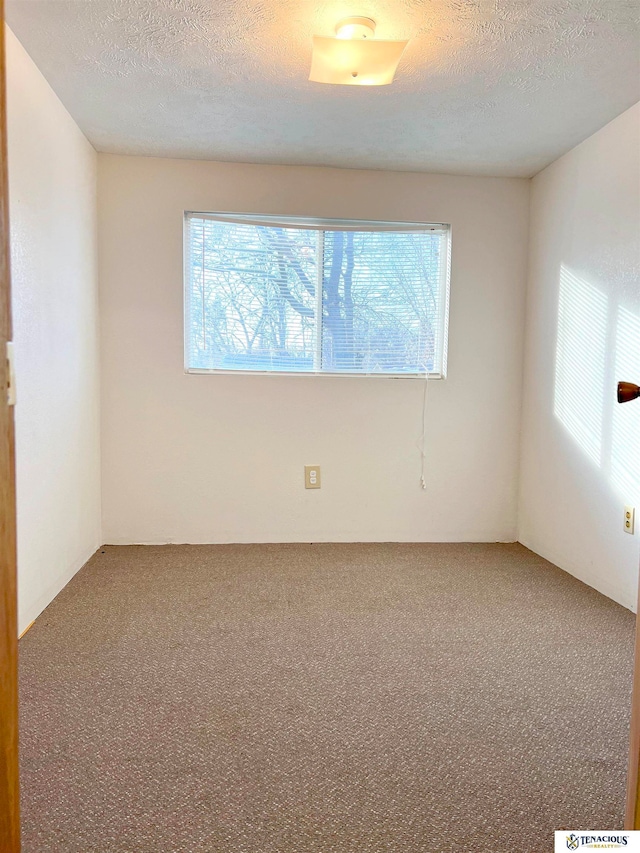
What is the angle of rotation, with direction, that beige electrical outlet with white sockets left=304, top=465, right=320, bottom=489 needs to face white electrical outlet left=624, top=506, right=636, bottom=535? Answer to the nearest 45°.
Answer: approximately 45° to its left

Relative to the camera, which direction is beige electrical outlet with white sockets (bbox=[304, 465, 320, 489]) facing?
toward the camera

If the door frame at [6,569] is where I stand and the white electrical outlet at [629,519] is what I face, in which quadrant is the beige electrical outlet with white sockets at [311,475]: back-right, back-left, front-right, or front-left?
front-left

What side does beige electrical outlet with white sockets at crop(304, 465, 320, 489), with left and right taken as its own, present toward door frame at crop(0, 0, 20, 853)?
front

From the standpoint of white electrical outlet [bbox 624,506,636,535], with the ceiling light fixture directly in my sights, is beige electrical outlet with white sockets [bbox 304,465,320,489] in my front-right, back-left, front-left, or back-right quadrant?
front-right
